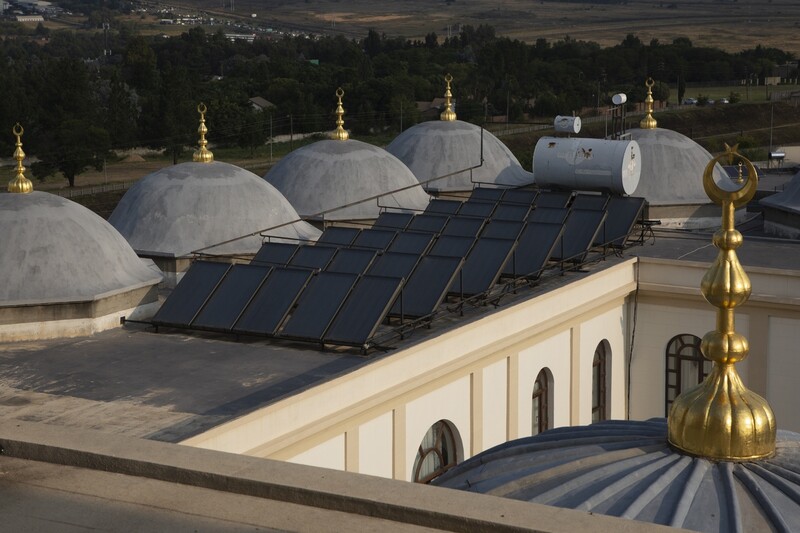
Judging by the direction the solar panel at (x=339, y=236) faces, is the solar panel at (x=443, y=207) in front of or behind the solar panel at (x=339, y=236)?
behind

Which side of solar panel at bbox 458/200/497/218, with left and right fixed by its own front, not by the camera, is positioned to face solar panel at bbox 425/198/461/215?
right

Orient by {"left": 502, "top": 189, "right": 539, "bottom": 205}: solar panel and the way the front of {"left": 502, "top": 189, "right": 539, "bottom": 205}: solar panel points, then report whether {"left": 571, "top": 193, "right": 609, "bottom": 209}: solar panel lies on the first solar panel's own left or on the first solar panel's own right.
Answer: on the first solar panel's own left

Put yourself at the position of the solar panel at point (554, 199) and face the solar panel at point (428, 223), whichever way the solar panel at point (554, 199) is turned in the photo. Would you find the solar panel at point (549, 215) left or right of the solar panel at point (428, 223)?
left

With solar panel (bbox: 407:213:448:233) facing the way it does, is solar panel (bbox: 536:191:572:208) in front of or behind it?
behind
